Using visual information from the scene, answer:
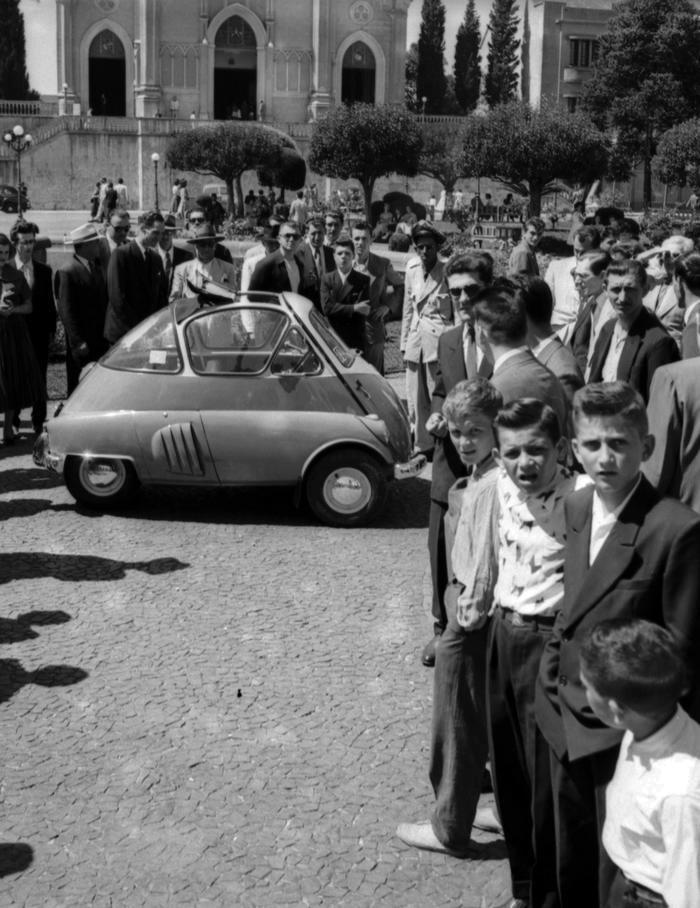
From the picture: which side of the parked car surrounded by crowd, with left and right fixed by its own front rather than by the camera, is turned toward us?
right

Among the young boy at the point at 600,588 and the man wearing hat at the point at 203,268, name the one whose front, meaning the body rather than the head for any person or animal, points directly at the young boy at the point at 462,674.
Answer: the man wearing hat

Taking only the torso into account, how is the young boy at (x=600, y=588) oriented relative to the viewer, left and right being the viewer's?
facing the viewer and to the left of the viewer

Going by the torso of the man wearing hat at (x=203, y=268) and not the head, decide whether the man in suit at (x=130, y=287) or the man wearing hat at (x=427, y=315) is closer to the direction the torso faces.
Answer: the man wearing hat

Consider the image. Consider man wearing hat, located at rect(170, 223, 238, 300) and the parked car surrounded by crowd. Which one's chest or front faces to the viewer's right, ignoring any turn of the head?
the parked car surrounded by crowd

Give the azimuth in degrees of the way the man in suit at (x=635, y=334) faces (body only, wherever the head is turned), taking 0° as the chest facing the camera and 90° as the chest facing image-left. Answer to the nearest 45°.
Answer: approximately 45°

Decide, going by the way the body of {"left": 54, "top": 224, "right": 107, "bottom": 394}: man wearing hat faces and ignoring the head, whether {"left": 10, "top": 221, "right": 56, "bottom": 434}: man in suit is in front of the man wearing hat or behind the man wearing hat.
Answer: behind

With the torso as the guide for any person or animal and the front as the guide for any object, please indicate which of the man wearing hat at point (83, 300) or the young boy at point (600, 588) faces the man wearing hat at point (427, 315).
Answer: the man wearing hat at point (83, 300)

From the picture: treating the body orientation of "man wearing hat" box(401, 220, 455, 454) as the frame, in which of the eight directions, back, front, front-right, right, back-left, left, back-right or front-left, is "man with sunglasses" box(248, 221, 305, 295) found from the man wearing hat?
back-right

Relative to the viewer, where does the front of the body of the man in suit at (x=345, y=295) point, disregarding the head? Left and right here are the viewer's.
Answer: facing the viewer

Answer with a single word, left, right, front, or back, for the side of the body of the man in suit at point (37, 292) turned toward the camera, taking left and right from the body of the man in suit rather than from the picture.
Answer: front

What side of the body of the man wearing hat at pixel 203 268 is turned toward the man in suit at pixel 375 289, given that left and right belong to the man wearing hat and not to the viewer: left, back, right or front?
left
